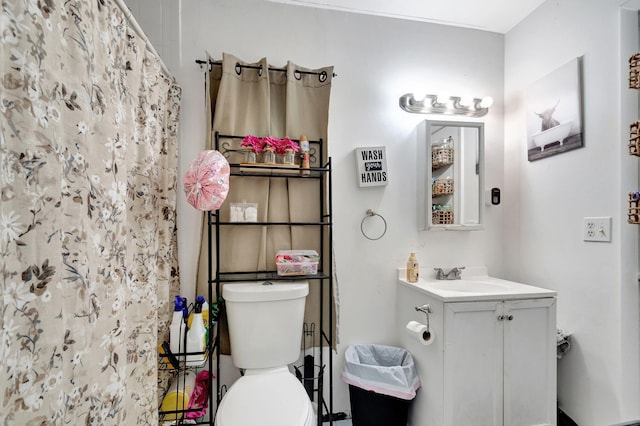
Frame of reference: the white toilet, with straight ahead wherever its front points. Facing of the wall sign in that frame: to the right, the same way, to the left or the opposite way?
the same way

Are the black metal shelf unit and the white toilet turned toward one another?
no

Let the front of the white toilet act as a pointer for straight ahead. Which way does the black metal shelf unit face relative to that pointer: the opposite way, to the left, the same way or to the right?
the same way

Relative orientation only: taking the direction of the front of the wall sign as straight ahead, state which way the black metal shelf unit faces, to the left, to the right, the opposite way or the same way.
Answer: the same way

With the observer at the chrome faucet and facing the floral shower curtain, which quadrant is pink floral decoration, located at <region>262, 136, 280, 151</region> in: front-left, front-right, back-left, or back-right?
front-right

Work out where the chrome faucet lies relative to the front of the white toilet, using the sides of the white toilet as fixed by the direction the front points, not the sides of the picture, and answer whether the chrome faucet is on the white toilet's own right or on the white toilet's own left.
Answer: on the white toilet's own left

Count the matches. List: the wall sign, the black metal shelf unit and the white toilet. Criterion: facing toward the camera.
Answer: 3

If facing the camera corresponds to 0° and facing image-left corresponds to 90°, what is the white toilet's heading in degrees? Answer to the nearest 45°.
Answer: approximately 0°

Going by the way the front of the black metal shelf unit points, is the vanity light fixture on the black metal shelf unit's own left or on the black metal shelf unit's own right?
on the black metal shelf unit's own left

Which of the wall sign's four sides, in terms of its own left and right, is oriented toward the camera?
front

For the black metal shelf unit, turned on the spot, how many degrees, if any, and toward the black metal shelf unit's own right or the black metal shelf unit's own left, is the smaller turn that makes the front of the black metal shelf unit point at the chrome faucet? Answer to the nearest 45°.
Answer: approximately 90° to the black metal shelf unit's own left

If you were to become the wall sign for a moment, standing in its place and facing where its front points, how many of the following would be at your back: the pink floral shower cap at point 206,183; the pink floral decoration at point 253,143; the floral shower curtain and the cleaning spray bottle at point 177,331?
0

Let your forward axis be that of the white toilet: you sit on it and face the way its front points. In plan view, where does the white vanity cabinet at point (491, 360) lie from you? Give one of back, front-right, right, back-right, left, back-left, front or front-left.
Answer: left

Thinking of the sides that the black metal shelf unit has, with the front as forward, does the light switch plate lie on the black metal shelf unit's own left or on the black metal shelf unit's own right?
on the black metal shelf unit's own left

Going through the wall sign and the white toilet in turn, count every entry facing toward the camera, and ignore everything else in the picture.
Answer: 2
